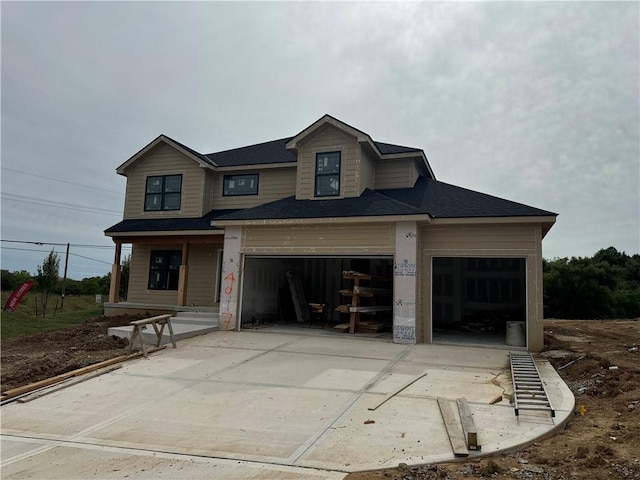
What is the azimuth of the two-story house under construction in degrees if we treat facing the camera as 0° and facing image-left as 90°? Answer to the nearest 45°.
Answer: approximately 0°

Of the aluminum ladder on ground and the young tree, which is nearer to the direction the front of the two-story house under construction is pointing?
the aluminum ladder on ground

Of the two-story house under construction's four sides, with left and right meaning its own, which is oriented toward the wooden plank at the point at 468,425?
front

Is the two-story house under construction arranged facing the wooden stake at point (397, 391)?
yes

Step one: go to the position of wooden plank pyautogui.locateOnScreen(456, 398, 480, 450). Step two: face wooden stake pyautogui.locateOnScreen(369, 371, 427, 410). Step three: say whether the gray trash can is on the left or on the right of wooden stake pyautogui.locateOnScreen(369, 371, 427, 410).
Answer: right

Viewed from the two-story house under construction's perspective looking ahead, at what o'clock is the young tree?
The young tree is roughly at 4 o'clock from the two-story house under construction.

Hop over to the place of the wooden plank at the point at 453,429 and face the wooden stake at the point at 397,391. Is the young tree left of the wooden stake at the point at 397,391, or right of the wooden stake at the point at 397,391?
left
